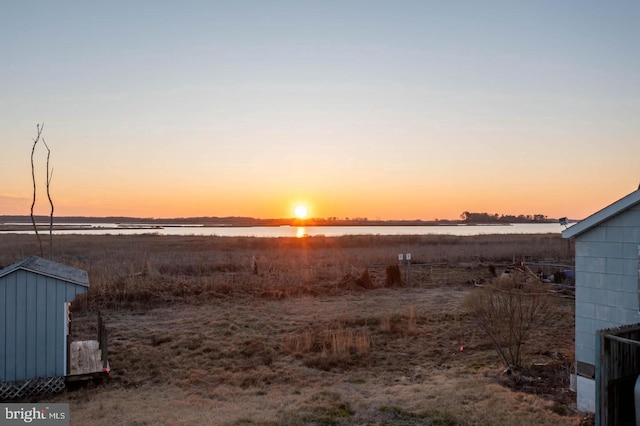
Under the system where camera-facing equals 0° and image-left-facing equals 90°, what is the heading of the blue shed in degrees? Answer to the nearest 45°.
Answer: approximately 270°

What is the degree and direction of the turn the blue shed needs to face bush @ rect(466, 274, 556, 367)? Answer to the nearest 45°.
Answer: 0° — it already faces it
